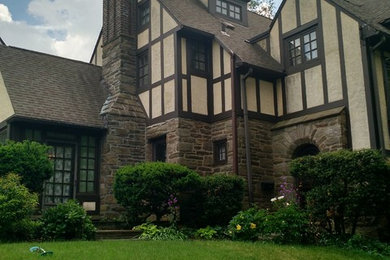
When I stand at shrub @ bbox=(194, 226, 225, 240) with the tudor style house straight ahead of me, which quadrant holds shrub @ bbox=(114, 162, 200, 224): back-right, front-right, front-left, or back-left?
front-left

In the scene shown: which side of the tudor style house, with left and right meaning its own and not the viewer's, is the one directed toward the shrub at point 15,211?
front

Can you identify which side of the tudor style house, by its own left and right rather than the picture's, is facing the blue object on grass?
front

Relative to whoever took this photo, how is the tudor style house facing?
facing the viewer and to the left of the viewer

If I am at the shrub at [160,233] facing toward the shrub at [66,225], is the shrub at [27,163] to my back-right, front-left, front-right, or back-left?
front-right

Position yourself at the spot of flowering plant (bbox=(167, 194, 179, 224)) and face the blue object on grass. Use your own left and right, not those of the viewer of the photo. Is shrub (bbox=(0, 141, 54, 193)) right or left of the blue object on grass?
right

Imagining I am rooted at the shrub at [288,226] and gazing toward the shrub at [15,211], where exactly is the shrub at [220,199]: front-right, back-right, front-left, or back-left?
front-right
